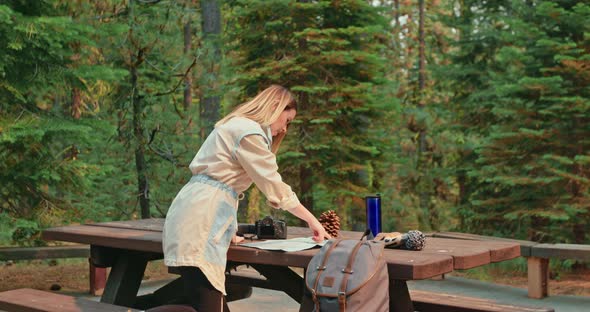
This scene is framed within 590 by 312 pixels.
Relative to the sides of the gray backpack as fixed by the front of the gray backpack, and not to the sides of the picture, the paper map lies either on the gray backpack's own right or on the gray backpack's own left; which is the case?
on the gray backpack's own right

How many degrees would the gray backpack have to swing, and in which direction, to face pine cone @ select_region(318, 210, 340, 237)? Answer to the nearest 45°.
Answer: approximately 135° to its right

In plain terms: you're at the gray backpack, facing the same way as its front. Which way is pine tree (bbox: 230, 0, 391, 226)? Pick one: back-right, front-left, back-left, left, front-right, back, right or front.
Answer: back-right

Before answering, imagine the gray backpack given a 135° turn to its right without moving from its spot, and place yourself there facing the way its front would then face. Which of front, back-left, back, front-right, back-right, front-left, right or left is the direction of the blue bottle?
front

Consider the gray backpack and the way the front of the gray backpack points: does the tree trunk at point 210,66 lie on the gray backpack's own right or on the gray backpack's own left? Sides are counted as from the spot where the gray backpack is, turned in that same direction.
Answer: on the gray backpack's own right

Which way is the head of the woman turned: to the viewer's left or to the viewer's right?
to the viewer's right

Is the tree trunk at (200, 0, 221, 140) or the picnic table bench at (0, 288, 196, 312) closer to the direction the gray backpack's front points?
the picnic table bench

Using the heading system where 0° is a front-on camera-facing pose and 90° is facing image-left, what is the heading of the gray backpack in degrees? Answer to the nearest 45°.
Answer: approximately 45°

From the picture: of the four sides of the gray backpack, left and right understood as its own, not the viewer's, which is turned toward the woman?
right

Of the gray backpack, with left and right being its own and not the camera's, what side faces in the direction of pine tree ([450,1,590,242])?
back
